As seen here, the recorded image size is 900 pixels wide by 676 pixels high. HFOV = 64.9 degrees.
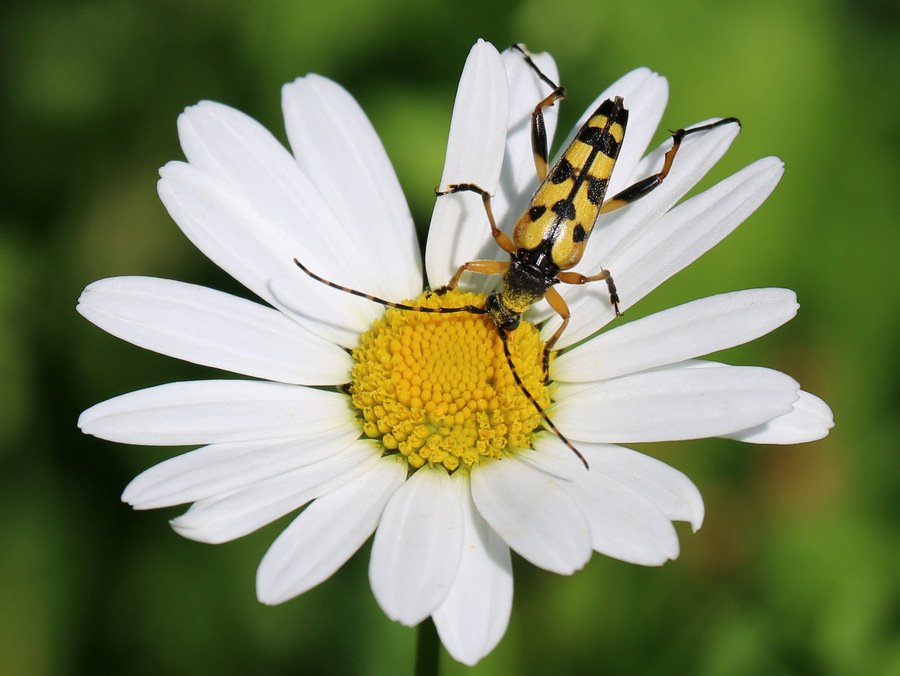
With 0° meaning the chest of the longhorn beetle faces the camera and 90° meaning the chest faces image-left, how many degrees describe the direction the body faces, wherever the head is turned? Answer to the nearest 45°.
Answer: approximately 45°
